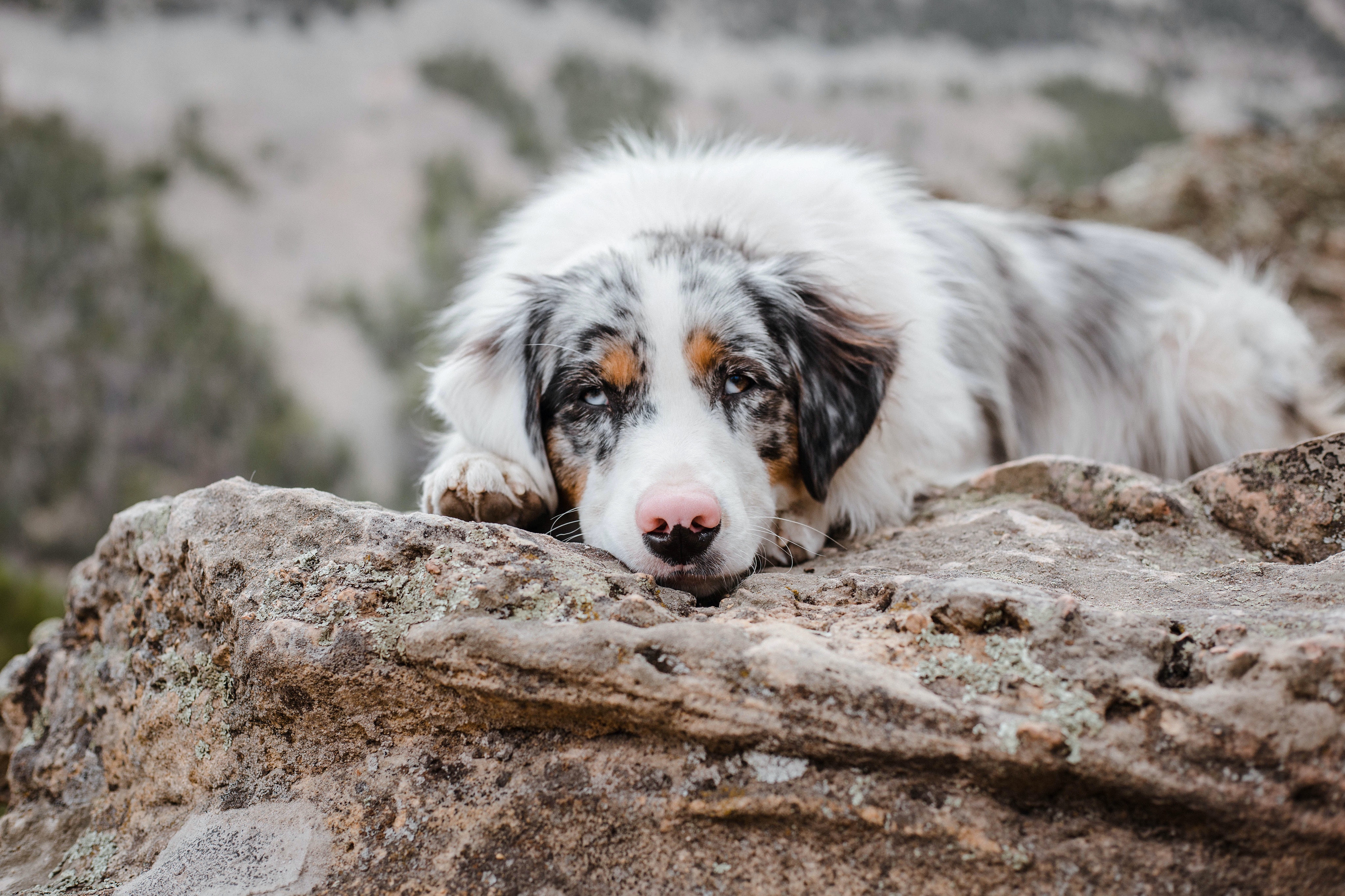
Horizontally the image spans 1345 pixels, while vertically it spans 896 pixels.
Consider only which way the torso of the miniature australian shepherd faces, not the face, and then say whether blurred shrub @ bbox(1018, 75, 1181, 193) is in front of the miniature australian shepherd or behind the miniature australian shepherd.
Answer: behind

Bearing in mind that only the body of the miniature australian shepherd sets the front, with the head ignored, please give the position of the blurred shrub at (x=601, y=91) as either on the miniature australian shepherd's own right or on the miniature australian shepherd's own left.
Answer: on the miniature australian shepherd's own right

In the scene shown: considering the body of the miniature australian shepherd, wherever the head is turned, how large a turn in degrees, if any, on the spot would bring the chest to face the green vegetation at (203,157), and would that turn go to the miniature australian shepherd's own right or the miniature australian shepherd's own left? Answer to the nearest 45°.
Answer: approximately 90° to the miniature australian shepherd's own right

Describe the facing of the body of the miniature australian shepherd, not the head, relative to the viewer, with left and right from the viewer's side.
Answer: facing the viewer and to the left of the viewer

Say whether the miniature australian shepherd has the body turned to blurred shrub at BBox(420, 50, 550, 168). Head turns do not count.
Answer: no

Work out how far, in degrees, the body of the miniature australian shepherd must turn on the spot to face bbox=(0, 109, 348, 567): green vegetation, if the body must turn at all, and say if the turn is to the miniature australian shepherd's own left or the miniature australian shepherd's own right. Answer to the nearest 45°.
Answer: approximately 90° to the miniature australian shepherd's own right

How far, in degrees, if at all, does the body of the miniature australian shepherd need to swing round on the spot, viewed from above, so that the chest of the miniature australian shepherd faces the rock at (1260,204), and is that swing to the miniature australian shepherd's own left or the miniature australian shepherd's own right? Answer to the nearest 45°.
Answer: approximately 180°
